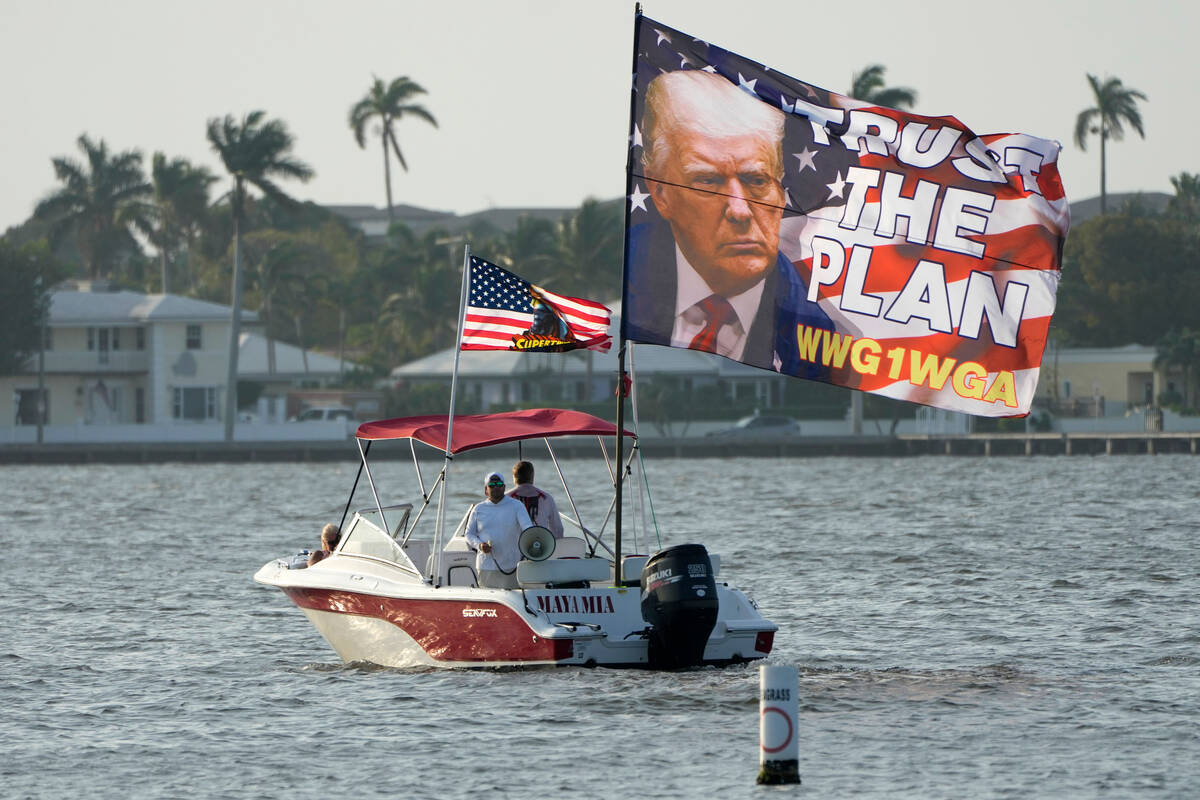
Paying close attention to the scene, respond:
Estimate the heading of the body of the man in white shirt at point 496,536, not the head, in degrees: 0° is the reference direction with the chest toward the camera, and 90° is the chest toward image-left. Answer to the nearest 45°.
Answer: approximately 0°

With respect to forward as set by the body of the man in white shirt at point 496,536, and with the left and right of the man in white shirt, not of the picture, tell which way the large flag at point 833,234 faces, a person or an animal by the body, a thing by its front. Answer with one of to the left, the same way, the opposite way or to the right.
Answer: the same way

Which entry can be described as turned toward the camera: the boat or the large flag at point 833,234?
the large flag

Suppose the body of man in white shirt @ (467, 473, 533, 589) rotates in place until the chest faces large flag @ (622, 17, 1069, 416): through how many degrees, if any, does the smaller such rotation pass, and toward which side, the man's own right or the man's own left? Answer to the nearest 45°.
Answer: approximately 45° to the man's own left

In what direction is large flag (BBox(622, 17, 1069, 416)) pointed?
toward the camera

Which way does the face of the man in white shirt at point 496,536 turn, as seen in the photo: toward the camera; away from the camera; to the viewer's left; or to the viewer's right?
toward the camera

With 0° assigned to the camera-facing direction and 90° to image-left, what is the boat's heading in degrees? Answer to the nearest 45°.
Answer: approximately 135°

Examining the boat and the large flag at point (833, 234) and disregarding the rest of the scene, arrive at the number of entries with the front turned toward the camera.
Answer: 1

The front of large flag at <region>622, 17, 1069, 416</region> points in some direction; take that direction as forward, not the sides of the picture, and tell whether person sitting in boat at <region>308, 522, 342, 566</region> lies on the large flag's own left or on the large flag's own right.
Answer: on the large flag's own right

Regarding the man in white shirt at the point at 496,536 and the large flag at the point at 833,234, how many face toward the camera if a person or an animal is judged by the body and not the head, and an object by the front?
2
